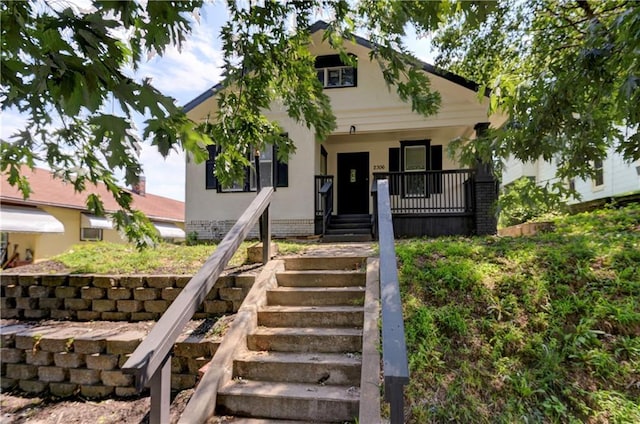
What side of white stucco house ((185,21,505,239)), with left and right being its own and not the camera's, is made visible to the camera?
front

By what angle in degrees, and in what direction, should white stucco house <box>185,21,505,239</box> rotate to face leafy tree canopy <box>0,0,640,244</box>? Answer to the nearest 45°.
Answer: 0° — it already faces it

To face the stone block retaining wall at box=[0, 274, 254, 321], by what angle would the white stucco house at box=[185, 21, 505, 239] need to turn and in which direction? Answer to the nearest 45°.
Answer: approximately 45° to its right

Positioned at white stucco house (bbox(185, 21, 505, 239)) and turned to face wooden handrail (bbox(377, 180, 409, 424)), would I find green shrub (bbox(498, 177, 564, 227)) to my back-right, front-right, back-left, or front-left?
front-left

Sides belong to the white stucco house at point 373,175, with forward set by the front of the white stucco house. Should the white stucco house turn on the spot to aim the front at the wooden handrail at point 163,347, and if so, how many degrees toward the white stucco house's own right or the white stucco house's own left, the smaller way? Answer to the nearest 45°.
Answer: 0° — it already faces it

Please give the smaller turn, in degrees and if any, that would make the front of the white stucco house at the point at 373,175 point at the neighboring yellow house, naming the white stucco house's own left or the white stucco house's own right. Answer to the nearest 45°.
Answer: approximately 90° to the white stucco house's own right

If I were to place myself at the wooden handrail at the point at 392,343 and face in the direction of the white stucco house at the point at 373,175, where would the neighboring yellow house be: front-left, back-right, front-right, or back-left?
front-left

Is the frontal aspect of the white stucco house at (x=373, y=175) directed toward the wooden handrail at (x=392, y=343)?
yes

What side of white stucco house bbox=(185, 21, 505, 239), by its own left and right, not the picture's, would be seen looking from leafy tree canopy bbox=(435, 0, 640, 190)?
front

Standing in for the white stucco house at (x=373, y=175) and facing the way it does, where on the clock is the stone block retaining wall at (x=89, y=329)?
The stone block retaining wall is roughly at 1 o'clock from the white stucco house.
